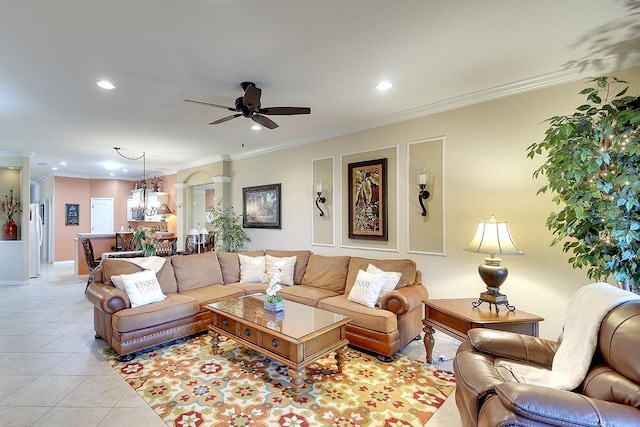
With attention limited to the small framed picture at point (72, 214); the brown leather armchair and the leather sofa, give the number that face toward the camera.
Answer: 2

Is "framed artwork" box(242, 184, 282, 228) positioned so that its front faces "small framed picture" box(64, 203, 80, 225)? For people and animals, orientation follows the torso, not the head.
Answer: no

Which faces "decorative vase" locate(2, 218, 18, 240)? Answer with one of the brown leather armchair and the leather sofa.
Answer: the brown leather armchair

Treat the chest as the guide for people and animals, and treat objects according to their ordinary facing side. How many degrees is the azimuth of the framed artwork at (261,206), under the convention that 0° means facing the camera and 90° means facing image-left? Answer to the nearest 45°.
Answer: approximately 45°

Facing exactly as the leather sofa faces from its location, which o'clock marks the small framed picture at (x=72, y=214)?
The small framed picture is roughly at 5 o'clock from the leather sofa.

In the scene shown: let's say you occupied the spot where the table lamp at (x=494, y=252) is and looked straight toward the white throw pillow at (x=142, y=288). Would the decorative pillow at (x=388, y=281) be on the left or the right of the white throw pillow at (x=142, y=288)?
right

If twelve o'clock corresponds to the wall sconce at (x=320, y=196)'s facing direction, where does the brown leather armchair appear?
The brown leather armchair is roughly at 10 o'clock from the wall sconce.

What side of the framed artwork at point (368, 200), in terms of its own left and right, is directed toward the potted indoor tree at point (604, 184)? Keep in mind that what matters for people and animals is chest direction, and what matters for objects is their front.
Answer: left

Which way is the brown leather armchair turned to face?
to the viewer's left

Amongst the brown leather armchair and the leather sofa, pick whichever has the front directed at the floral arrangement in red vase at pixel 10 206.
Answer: the brown leather armchair

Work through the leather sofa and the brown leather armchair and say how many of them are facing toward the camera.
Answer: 1

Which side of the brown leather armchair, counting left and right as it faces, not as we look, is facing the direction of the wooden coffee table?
front

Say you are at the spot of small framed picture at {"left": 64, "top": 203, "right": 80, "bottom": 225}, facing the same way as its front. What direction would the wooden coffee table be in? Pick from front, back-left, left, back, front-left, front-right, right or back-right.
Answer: front

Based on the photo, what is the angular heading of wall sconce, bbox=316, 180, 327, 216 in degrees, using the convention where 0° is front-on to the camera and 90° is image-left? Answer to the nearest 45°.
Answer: approximately 45°

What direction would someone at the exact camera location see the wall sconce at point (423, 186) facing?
facing the viewer and to the left of the viewer

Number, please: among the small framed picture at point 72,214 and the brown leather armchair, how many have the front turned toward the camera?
1

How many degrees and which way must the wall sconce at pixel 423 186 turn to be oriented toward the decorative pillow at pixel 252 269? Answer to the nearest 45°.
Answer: approximately 45° to its right

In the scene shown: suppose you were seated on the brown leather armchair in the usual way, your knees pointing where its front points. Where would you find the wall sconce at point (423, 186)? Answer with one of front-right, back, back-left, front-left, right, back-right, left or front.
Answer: front-right

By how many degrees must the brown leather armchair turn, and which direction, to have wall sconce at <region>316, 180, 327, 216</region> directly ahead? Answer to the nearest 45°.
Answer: approximately 45° to its right

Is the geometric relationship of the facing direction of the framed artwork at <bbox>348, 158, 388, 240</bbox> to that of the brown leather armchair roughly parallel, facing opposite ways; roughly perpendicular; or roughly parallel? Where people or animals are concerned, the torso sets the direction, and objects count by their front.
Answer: roughly perpendicular

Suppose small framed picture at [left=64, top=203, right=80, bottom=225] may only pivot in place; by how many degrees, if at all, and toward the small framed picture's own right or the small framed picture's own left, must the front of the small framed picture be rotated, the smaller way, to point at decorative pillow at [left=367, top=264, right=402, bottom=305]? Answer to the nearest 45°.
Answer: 0° — it already faces it

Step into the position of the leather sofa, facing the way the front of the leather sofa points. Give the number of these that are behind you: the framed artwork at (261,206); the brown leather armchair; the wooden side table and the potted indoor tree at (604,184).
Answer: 1

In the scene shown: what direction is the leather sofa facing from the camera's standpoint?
toward the camera

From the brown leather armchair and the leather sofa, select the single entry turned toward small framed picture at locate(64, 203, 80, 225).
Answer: the brown leather armchair
